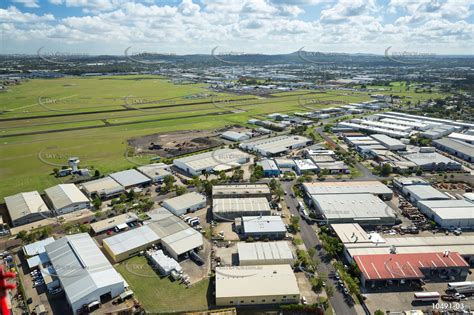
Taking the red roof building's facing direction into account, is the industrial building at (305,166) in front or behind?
behind

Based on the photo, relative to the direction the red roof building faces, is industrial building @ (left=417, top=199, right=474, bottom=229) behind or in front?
behind

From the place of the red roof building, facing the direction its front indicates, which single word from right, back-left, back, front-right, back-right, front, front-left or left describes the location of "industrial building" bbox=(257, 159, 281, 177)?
back-right

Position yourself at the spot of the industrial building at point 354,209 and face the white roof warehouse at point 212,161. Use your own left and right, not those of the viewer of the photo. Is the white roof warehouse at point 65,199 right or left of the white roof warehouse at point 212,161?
left

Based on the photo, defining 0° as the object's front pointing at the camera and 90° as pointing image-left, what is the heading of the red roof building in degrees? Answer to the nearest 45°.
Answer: approximately 0°

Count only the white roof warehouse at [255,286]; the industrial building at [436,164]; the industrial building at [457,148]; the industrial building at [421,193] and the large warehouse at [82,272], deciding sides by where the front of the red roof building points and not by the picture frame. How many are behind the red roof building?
3

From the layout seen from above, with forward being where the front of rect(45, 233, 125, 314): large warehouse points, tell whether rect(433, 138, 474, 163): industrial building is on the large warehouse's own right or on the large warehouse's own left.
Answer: on the large warehouse's own left
